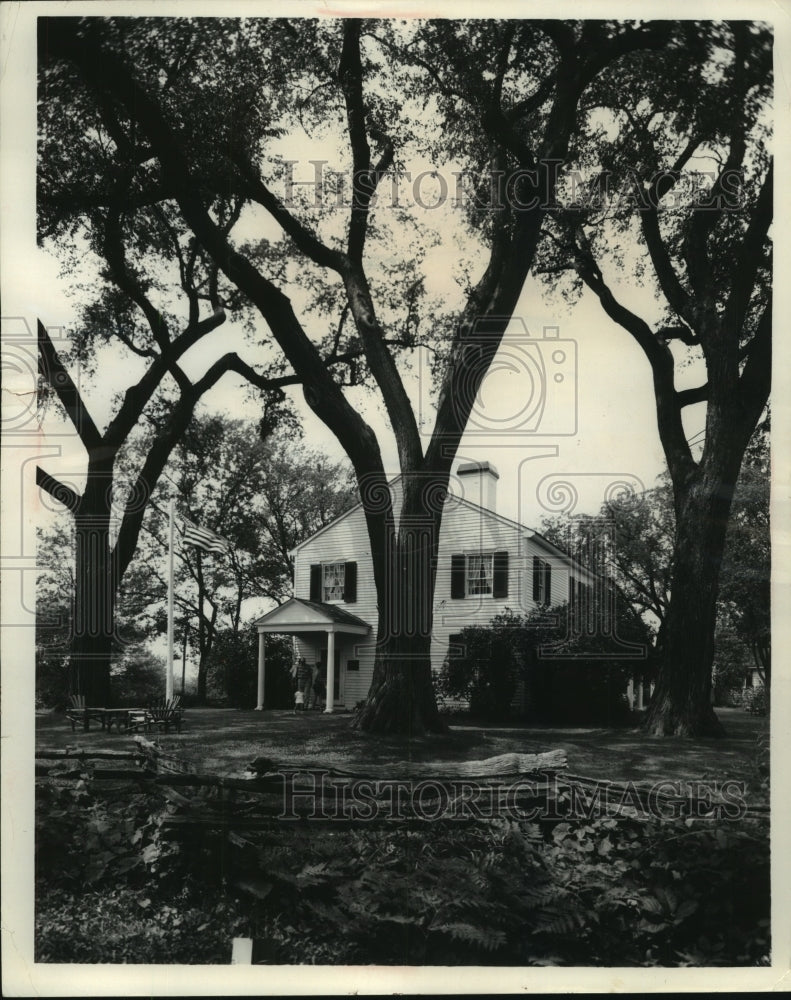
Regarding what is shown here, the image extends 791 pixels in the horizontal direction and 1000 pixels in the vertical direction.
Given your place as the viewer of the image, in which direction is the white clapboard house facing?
facing the viewer and to the left of the viewer
